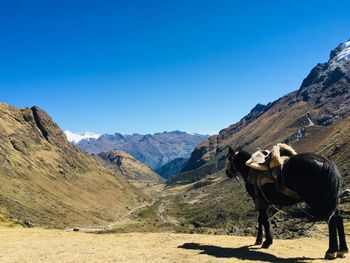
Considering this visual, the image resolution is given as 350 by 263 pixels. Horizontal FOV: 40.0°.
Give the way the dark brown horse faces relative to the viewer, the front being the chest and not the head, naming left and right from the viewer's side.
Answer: facing away from the viewer and to the left of the viewer
